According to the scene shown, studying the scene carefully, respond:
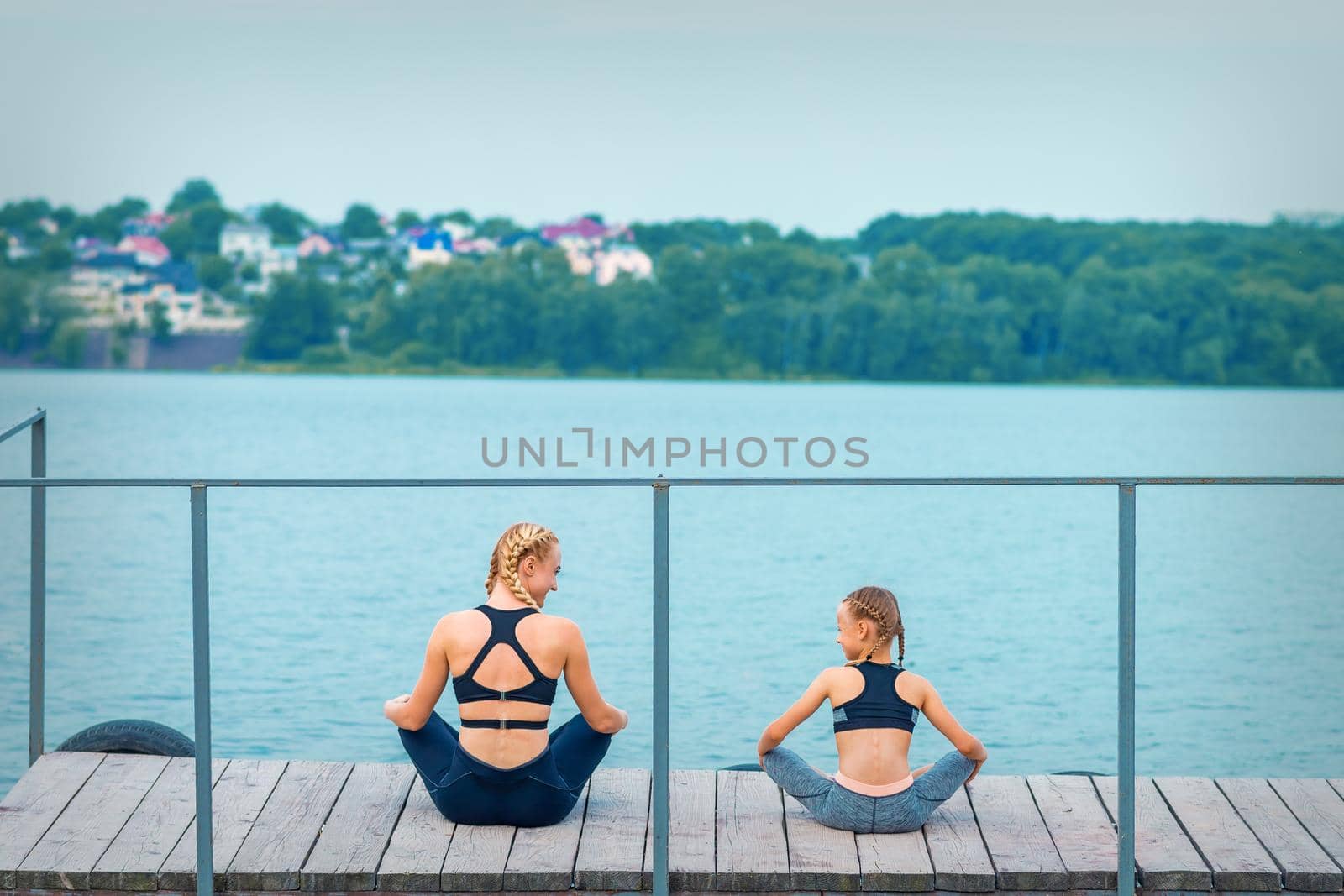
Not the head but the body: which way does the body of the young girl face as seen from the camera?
away from the camera

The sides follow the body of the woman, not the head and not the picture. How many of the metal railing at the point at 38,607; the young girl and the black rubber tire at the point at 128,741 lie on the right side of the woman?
1

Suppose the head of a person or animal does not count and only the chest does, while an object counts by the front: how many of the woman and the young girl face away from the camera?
2

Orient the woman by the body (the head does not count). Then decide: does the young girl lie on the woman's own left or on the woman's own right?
on the woman's own right

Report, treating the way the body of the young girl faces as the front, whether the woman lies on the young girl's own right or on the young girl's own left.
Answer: on the young girl's own left

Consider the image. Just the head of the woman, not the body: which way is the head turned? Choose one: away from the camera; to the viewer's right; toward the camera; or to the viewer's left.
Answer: to the viewer's right

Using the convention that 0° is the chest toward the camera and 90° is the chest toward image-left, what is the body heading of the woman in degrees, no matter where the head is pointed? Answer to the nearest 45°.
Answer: approximately 180°

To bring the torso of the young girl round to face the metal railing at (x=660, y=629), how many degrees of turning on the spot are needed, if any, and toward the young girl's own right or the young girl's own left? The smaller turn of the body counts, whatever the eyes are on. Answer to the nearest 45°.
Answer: approximately 135° to the young girl's own left

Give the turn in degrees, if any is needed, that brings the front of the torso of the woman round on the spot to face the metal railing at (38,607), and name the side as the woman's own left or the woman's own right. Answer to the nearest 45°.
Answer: approximately 45° to the woman's own left
